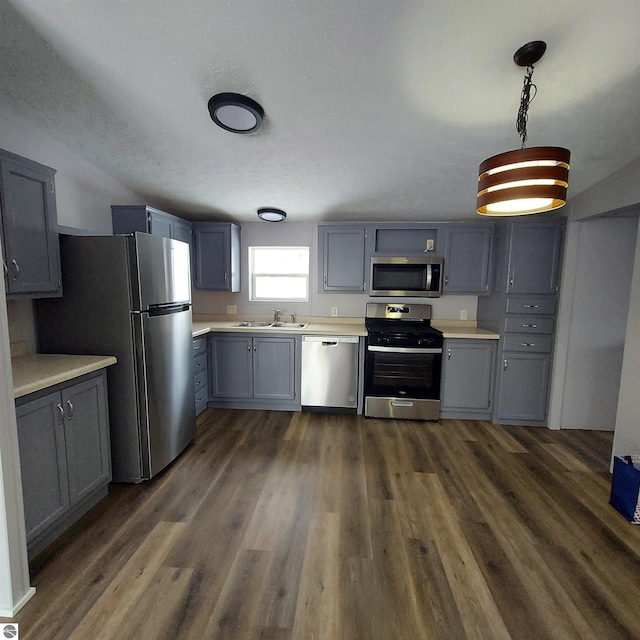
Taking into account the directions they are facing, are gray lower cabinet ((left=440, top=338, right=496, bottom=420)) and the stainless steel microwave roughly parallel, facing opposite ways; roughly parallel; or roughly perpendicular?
roughly parallel

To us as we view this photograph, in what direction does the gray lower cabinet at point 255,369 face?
facing the viewer

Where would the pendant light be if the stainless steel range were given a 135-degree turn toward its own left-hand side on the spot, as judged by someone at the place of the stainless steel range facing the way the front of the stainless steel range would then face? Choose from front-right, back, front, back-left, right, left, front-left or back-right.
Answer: back-right

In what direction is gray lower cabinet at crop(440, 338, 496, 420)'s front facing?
toward the camera

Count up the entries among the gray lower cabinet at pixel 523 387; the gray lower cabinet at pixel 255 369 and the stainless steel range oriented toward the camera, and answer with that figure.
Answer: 3

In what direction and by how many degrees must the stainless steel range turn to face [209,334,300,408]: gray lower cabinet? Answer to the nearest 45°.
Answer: approximately 90° to its right

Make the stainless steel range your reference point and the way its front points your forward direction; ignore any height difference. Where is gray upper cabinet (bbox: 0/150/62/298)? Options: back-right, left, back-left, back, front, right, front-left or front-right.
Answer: front-right

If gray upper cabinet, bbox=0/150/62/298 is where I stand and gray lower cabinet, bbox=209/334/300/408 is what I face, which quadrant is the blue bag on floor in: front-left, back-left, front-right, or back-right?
front-right

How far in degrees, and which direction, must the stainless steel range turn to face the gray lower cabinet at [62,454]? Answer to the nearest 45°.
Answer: approximately 45° to its right

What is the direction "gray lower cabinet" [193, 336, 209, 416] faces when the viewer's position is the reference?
facing the viewer and to the right of the viewer

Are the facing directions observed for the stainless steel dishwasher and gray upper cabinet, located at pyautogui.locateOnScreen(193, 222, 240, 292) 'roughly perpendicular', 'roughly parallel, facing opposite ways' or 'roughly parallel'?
roughly parallel

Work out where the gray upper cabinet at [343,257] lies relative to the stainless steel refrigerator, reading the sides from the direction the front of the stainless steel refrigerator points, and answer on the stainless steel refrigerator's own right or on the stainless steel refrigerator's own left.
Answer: on the stainless steel refrigerator's own left

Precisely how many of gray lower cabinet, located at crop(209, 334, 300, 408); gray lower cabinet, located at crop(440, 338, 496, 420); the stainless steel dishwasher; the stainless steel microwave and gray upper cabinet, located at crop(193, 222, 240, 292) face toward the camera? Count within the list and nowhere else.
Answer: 5

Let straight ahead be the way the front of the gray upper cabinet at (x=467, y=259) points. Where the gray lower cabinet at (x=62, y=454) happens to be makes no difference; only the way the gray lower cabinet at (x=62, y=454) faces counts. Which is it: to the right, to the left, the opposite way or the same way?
to the left

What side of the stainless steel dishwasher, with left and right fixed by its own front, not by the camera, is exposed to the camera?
front

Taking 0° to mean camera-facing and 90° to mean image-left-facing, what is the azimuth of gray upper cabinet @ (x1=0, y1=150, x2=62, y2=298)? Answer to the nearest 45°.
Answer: approximately 315°

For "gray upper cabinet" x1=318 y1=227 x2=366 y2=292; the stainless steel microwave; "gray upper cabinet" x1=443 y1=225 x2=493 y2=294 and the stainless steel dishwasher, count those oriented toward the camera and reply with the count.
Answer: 4

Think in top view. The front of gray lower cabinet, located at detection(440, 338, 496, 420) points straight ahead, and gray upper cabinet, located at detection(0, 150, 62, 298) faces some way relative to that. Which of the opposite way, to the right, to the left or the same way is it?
to the left
